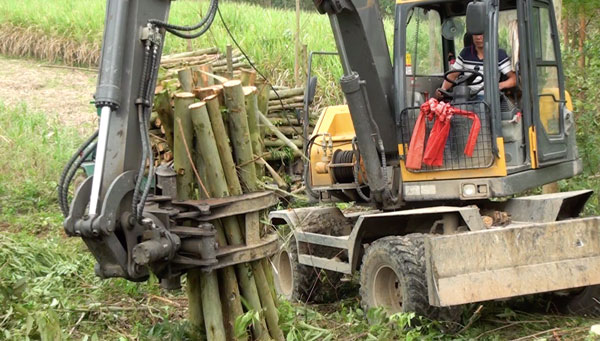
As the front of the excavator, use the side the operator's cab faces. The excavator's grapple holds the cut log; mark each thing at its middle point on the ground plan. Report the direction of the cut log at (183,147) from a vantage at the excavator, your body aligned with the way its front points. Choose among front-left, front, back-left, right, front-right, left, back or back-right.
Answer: front

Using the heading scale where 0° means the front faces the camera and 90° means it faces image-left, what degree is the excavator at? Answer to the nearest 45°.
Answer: approximately 45°

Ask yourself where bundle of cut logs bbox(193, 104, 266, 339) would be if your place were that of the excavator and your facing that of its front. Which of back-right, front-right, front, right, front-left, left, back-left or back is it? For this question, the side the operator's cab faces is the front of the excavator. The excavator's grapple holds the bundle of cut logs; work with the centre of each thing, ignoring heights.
front
